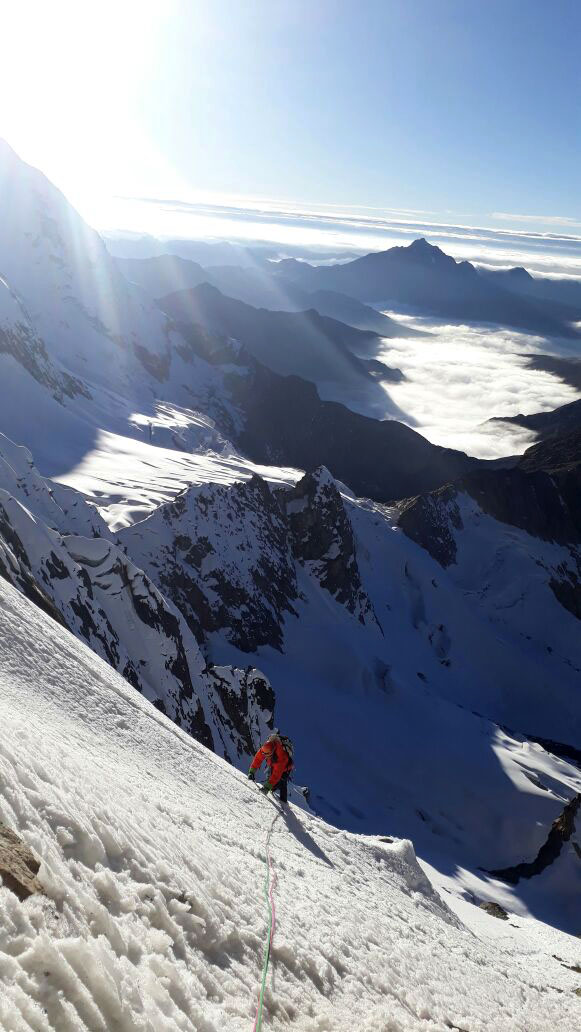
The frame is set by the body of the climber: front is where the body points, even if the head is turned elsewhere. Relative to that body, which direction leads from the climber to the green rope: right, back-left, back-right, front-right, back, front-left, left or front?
front-left

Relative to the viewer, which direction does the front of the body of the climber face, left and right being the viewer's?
facing the viewer and to the left of the viewer

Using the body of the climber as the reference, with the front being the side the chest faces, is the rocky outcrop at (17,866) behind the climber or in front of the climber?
in front
